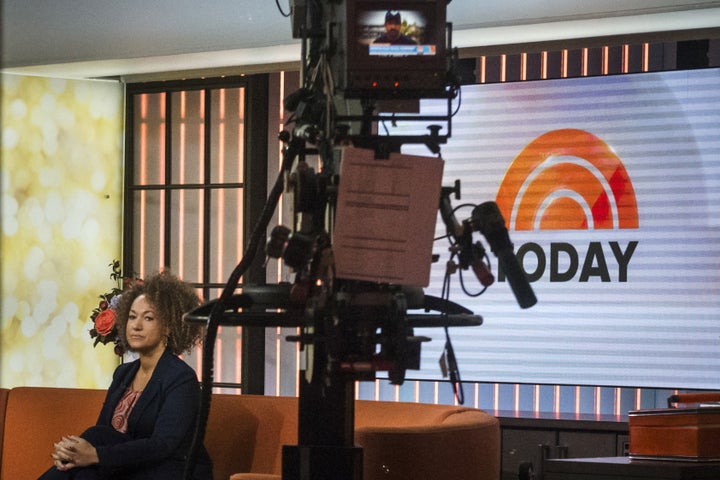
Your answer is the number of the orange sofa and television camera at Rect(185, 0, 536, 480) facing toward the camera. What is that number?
1

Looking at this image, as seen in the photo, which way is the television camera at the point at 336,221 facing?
away from the camera

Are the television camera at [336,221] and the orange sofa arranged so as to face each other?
yes

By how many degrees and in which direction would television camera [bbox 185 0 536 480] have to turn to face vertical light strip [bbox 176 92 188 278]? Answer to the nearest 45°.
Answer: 0° — it already faces it

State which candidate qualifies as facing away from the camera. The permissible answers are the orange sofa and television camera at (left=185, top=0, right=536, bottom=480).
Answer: the television camera

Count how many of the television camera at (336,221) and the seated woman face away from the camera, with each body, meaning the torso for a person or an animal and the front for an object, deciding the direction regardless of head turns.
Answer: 1

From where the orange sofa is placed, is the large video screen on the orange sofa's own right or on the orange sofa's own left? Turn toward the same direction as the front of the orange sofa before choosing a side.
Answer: on the orange sofa's own left

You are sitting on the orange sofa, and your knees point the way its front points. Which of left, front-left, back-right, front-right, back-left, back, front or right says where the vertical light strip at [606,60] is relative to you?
back-left

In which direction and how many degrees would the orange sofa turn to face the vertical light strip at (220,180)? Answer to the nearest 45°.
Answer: approximately 180°

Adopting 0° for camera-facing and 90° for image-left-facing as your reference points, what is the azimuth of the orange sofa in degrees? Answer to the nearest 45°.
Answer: approximately 0°

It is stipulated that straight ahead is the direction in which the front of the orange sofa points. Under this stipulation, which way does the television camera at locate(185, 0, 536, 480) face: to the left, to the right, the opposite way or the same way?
the opposite way

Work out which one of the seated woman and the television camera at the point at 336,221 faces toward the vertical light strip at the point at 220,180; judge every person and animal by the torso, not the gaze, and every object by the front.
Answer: the television camera

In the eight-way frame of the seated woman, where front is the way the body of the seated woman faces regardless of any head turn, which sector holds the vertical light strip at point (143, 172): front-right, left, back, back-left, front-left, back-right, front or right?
back-right

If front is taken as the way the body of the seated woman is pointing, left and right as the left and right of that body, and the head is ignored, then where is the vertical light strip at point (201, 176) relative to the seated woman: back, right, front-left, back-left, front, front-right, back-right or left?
back-right

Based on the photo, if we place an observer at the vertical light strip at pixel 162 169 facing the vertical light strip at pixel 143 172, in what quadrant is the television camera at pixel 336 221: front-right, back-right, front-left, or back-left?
back-left

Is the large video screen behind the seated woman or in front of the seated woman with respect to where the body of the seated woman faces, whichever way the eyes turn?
behind

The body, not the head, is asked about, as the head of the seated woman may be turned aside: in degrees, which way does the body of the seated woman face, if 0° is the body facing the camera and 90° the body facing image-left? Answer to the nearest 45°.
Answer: approximately 45°

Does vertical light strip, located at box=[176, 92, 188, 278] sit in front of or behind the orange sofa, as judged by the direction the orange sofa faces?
behind

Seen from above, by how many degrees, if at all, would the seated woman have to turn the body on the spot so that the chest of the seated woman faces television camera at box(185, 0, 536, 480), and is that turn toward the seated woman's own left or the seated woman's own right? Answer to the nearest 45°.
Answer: approximately 45° to the seated woman's own left
